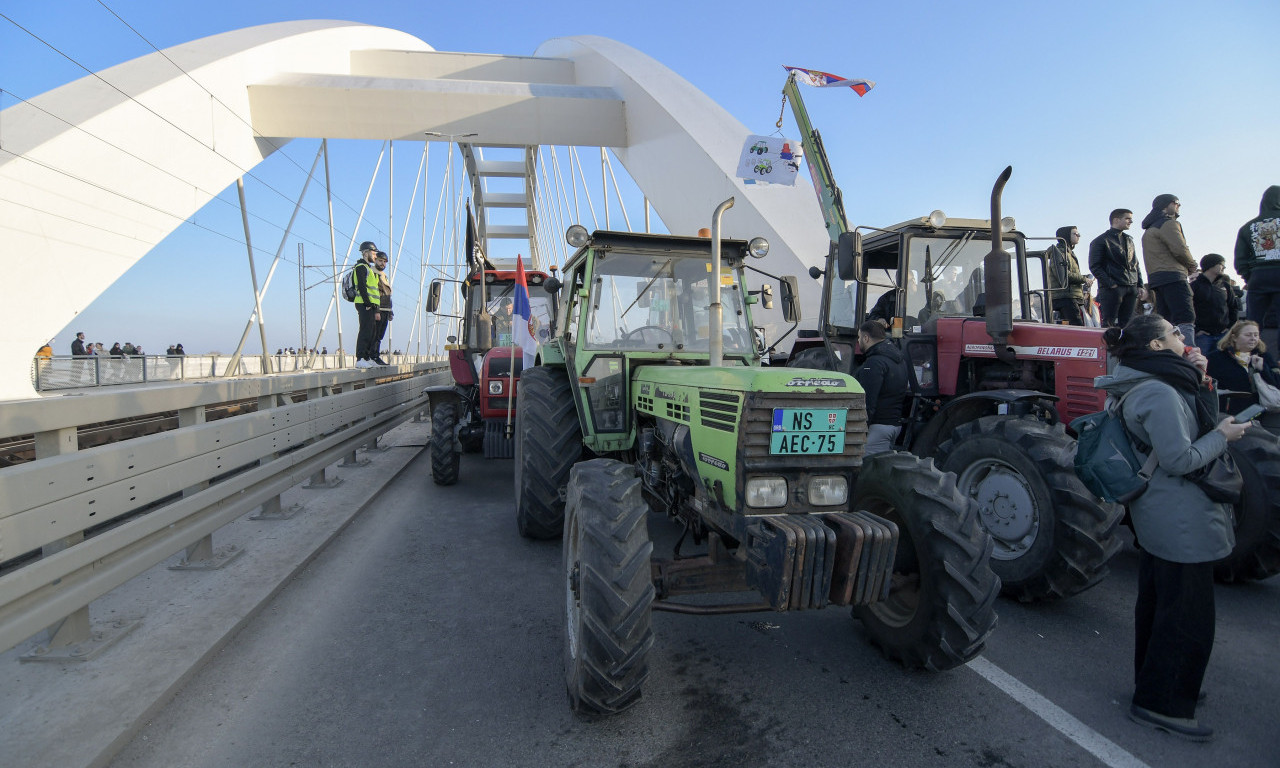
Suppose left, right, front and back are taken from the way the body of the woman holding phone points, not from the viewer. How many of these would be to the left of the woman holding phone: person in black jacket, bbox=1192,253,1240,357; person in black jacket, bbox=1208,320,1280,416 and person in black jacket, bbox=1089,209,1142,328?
3

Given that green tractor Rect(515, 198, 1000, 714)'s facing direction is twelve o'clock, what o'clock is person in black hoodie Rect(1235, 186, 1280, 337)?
The person in black hoodie is roughly at 9 o'clock from the green tractor.

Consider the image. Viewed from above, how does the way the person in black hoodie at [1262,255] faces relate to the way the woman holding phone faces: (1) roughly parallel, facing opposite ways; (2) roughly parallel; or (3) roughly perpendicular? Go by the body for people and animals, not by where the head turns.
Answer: roughly perpendicular

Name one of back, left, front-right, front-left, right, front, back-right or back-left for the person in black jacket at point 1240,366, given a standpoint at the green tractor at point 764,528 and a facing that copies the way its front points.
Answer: left

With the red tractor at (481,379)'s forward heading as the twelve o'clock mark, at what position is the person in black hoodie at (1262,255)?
The person in black hoodie is roughly at 10 o'clock from the red tractor.

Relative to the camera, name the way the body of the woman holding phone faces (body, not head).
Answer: to the viewer's right

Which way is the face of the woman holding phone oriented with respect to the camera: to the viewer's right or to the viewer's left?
to the viewer's right

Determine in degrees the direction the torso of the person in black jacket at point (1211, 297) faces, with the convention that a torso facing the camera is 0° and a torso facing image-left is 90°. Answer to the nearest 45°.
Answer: approximately 315°

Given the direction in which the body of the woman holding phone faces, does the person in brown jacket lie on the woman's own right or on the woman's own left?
on the woman's own left

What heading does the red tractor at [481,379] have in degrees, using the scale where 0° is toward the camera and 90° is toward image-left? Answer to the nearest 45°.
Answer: approximately 0°
